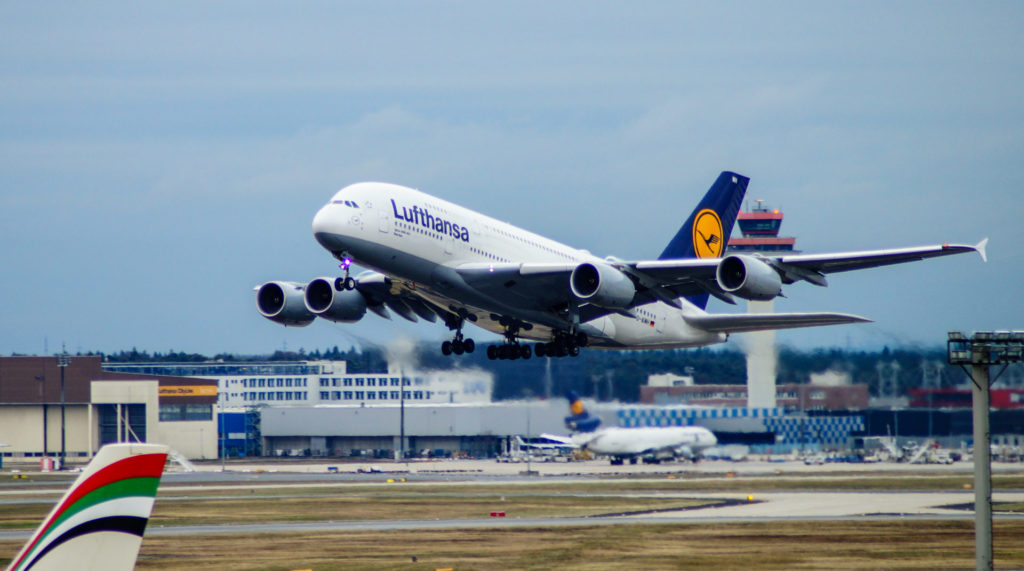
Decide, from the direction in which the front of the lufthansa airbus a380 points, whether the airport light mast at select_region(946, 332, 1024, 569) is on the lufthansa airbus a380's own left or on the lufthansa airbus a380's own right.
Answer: on the lufthansa airbus a380's own left
